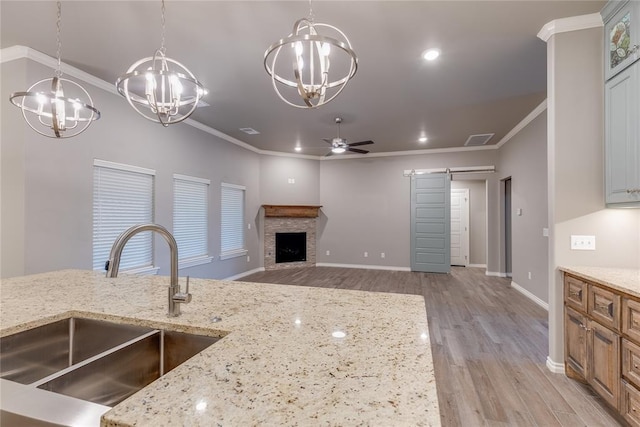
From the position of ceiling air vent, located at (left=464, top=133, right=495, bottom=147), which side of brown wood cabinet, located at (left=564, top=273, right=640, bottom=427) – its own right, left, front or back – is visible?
right

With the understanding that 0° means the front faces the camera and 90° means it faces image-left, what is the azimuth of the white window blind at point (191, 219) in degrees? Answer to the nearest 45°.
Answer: approximately 315°

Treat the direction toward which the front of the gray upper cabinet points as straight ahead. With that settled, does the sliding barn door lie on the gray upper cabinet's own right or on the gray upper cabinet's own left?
on the gray upper cabinet's own right

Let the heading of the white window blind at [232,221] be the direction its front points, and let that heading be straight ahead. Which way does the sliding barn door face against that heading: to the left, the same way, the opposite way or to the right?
to the right

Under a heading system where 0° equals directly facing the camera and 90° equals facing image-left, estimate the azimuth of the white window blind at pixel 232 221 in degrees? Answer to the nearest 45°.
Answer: approximately 315°

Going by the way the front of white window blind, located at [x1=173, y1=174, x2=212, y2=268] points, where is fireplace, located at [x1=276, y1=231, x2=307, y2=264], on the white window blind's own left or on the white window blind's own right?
on the white window blind's own left

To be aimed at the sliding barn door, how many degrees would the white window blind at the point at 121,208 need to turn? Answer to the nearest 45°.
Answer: approximately 45° to its left
